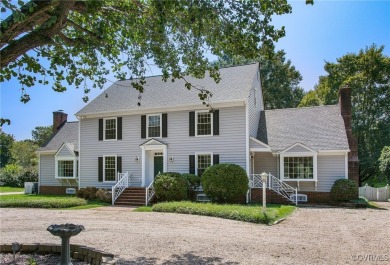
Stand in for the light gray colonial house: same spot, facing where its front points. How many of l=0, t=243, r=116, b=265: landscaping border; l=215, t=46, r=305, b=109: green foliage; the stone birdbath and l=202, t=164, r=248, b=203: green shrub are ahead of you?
3

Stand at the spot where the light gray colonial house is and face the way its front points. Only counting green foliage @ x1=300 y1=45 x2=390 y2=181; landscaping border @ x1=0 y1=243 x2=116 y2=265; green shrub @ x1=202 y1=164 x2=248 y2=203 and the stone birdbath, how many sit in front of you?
3

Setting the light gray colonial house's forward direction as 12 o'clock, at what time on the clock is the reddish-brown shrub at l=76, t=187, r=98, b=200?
The reddish-brown shrub is roughly at 3 o'clock from the light gray colonial house.

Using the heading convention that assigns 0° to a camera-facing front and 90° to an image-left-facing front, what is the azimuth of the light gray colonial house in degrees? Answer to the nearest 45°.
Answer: approximately 0°

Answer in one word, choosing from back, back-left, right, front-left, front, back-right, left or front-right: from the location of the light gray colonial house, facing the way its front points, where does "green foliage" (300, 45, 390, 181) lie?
back-left

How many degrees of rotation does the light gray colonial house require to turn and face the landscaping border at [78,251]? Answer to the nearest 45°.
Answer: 0° — it already faces it

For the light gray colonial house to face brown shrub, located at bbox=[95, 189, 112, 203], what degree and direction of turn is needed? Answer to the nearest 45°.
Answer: approximately 90° to its right

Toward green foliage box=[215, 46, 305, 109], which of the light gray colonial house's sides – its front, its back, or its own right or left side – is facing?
back
